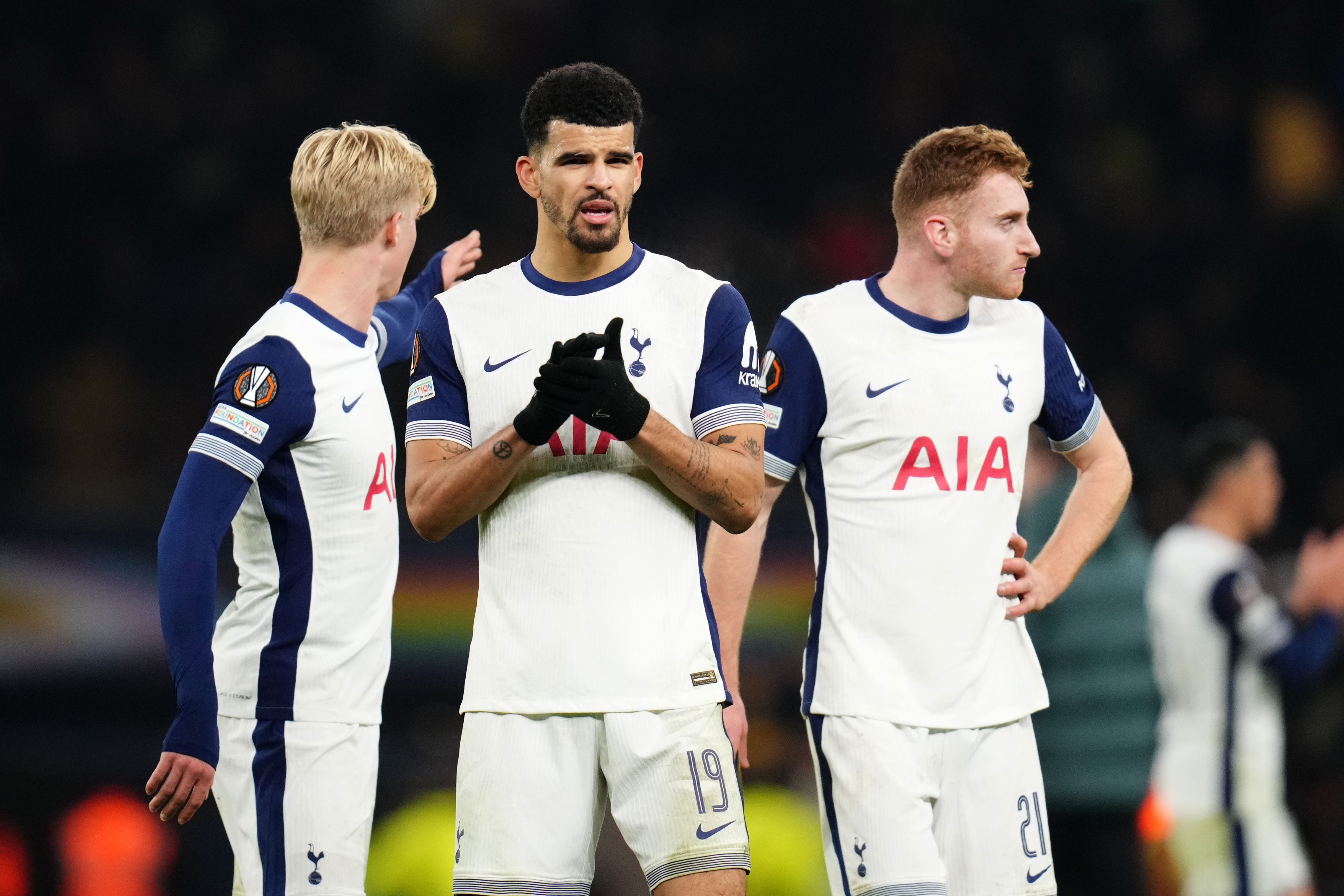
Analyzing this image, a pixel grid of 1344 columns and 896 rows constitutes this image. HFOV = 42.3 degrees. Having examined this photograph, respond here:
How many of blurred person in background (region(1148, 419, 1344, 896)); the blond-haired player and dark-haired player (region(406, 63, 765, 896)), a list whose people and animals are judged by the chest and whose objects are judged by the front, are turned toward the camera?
1

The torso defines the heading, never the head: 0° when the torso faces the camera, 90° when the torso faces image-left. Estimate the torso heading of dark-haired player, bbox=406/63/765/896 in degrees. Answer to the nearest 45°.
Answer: approximately 0°

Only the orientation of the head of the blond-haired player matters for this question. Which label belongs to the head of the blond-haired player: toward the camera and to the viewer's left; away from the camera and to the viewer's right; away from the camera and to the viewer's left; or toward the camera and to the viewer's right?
away from the camera and to the viewer's right

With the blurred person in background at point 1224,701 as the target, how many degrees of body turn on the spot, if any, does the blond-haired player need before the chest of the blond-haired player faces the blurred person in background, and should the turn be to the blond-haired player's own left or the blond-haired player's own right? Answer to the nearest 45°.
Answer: approximately 45° to the blond-haired player's own left

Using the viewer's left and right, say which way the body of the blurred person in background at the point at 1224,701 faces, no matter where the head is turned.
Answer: facing to the right of the viewer

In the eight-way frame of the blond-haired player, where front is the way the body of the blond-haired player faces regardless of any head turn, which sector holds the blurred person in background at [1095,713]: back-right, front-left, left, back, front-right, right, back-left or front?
front-left

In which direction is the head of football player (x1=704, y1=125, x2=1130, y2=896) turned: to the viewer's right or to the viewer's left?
to the viewer's right

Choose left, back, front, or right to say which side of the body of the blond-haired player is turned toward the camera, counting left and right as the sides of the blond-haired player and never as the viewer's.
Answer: right

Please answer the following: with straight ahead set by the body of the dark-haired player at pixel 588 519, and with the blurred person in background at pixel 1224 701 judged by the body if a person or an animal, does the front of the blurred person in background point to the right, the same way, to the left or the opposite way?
to the left

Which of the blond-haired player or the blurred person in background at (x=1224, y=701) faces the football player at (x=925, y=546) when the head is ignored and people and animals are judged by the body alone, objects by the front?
the blond-haired player

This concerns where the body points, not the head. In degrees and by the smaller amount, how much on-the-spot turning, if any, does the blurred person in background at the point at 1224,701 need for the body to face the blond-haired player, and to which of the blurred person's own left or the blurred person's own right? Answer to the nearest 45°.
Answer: approximately 135° to the blurred person's own right

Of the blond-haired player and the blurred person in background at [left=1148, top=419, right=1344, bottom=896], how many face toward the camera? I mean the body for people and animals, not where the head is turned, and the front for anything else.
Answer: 0
